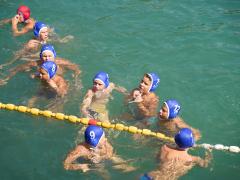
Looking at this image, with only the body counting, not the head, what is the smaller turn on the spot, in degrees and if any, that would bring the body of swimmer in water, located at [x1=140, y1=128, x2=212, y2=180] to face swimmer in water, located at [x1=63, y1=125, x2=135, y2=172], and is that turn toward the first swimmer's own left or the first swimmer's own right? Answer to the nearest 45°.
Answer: approximately 135° to the first swimmer's own left

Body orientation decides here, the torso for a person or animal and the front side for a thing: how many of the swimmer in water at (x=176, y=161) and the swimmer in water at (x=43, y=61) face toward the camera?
1

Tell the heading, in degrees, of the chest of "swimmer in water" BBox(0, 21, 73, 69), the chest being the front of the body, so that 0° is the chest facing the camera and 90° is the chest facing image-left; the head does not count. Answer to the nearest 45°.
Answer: approximately 315°

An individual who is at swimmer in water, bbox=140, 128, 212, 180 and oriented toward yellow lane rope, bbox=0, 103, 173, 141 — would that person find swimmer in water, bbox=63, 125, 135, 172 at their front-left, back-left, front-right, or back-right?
front-left

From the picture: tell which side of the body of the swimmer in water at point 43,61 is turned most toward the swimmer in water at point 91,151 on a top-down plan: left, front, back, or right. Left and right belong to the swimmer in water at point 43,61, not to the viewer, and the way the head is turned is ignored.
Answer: front

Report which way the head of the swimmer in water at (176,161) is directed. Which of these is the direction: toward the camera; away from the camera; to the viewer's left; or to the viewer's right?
away from the camera

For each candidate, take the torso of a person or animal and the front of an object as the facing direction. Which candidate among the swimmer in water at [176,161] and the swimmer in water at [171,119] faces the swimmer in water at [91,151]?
the swimmer in water at [171,119]

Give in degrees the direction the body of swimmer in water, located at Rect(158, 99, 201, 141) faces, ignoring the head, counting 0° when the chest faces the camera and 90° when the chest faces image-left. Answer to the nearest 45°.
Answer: approximately 45°

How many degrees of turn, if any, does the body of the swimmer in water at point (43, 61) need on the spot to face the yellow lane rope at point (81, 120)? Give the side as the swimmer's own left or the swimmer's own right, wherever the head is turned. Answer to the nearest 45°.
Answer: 0° — they already face it

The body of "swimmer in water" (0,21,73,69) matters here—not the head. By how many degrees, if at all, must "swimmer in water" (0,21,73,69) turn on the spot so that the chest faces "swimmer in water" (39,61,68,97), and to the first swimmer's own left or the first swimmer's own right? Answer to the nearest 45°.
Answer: approximately 45° to the first swimmer's own right
